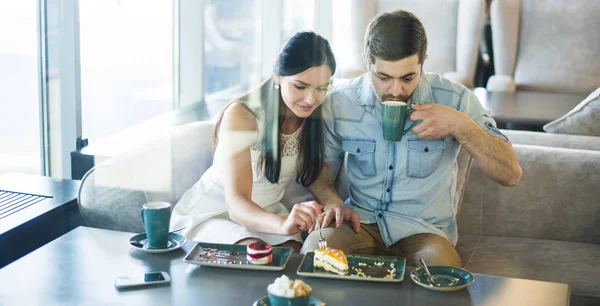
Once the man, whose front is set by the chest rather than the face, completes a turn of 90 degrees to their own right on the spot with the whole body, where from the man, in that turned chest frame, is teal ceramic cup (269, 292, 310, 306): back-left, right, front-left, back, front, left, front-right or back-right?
left

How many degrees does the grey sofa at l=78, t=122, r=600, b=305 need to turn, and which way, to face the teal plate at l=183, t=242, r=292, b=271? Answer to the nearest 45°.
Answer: approximately 45° to its right

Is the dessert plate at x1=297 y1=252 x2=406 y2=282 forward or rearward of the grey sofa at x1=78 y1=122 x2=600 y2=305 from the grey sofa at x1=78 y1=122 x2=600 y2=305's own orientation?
forward

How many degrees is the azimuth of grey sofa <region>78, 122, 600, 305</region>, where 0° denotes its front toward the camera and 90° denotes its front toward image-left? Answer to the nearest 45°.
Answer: approximately 0°

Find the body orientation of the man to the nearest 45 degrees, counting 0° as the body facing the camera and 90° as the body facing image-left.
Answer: approximately 0°

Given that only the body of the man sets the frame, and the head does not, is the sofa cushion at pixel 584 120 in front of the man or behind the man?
behind

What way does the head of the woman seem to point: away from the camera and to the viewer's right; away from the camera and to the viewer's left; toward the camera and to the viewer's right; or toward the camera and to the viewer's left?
toward the camera and to the viewer's right

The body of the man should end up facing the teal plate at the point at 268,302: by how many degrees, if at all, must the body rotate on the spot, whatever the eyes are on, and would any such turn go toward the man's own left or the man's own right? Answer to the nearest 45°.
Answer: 0° — they already face it
